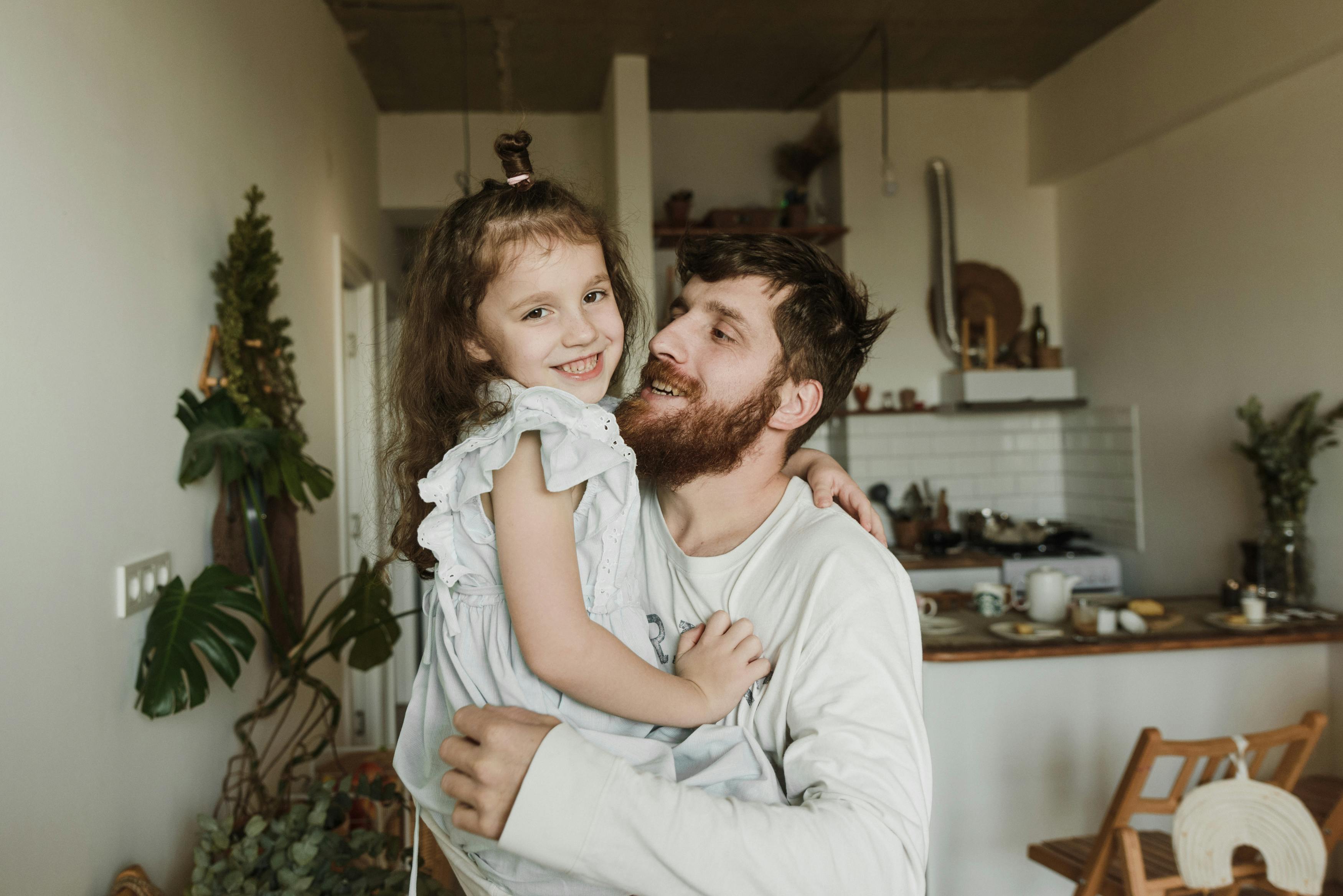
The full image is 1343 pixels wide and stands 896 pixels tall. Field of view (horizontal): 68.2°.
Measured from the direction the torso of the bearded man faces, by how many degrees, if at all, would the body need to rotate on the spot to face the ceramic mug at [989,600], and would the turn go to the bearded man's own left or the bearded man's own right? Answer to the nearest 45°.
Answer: approximately 180°

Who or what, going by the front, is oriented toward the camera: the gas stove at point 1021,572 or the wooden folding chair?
the gas stove

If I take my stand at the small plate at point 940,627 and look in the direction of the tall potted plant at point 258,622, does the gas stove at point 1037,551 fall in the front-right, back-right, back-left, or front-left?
back-right

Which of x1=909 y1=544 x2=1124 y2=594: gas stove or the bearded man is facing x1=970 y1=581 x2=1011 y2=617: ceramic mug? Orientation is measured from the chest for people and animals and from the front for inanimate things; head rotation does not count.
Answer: the gas stove

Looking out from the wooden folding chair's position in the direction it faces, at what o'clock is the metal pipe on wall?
The metal pipe on wall is roughly at 1 o'clock from the wooden folding chair.

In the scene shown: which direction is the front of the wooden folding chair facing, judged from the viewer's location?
facing away from the viewer and to the left of the viewer

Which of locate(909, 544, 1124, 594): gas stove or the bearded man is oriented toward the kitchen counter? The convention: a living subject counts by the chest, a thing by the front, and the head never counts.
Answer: the gas stove

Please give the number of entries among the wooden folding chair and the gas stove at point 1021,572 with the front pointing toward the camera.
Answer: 1

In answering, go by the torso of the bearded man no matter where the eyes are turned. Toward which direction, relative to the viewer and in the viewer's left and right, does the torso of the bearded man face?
facing the viewer and to the left of the viewer

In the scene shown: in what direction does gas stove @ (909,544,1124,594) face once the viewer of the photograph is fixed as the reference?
facing the viewer

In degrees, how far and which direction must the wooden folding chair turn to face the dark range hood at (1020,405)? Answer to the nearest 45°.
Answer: approximately 45° to its right

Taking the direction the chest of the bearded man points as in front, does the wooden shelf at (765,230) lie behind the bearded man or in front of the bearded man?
behind

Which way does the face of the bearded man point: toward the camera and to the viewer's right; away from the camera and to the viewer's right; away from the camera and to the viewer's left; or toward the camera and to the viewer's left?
toward the camera and to the viewer's left

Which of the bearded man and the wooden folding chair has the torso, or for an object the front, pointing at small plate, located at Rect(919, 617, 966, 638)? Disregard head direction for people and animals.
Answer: the wooden folding chair

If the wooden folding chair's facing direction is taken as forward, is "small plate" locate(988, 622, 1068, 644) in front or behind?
in front

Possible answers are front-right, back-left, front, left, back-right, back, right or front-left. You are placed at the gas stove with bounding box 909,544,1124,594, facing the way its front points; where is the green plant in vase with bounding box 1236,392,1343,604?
front-left

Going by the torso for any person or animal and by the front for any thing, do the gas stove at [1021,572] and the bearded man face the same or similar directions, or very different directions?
same or similar directions

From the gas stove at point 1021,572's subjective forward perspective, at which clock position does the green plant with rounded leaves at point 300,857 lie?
The green plant with rounded leaves is roughly at 1 o'clock from the gas stove.
